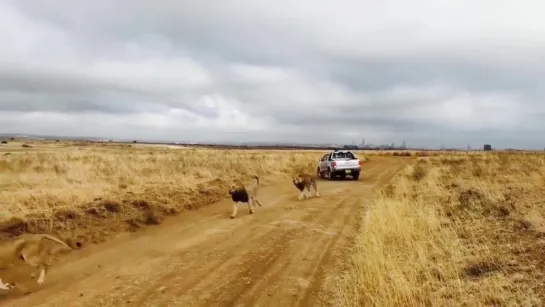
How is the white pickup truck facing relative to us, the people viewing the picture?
facing away from the viewer and to the left of the viewer

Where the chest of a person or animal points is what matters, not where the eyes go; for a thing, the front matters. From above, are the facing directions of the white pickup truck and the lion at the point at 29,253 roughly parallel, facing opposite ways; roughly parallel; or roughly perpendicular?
roughly perpendicular

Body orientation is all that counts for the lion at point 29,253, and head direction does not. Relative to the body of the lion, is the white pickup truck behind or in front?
behind

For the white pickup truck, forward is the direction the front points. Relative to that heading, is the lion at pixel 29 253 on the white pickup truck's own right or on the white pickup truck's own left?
on the white pickup truck's own left

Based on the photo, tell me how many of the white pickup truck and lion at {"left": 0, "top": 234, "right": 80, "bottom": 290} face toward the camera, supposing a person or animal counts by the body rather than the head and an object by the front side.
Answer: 0
